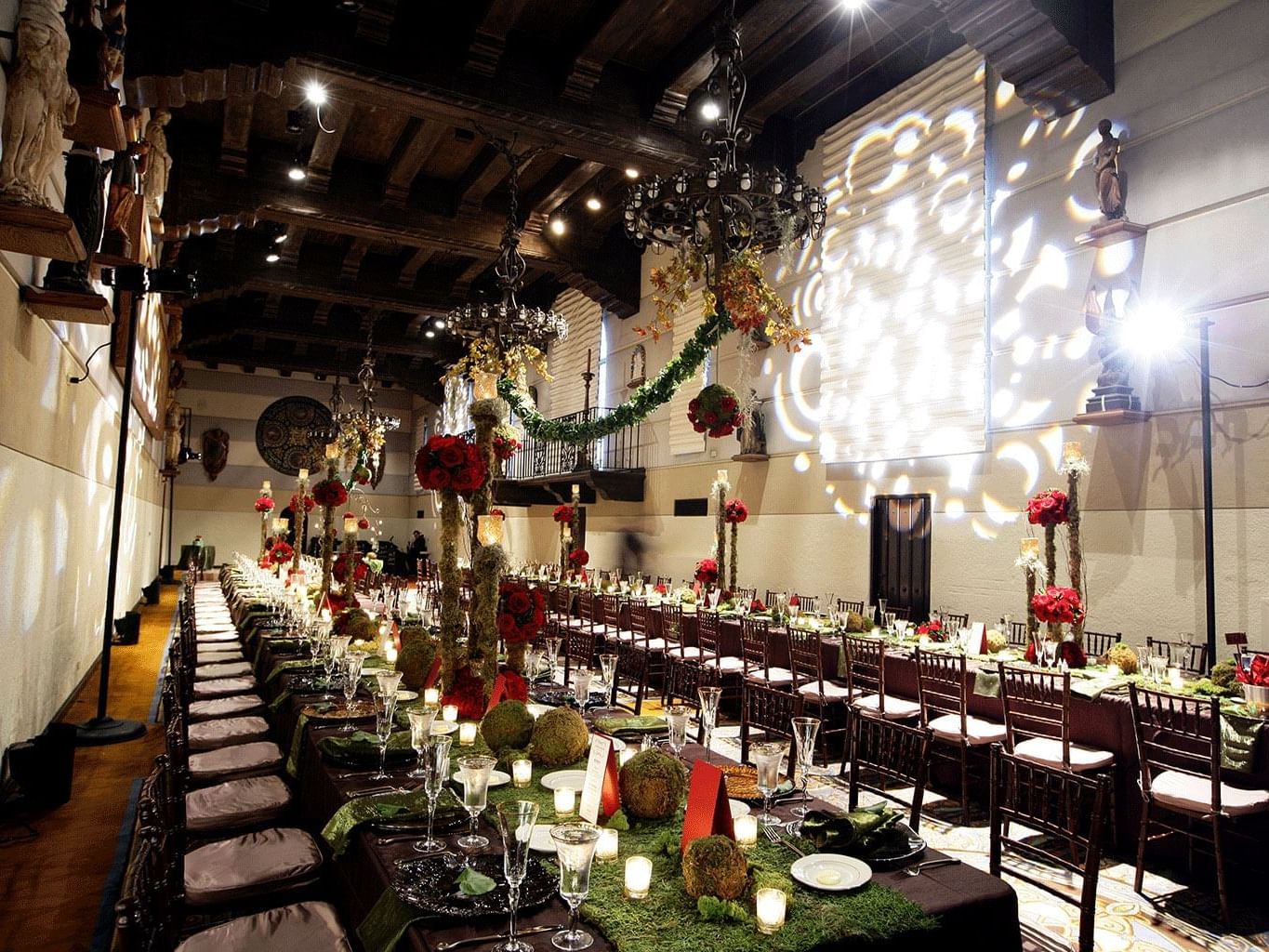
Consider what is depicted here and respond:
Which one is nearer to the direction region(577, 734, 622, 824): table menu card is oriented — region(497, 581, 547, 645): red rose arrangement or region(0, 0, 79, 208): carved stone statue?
the carved stone statue

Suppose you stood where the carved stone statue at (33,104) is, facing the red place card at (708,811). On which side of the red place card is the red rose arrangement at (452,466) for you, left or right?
left

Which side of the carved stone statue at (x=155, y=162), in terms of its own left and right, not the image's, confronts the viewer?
right

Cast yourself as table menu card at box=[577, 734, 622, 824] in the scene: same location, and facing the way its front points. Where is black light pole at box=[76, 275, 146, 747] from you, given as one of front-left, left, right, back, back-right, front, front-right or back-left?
right

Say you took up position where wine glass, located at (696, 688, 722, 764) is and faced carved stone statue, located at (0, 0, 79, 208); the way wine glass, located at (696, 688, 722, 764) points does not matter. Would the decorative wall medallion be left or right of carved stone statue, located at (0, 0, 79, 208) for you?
right

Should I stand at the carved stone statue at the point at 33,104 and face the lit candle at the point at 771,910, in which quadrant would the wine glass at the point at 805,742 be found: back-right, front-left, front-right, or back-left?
front-left

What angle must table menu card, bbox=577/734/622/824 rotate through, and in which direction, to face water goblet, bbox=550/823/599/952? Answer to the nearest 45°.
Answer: approximately 45° to its left

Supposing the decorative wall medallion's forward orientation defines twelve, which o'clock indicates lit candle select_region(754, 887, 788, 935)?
The lit candle is roughly at 12 o'clock from the decorative wall medallion.

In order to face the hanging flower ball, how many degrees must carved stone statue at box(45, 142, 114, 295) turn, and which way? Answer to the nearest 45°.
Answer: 0° — it already faces it

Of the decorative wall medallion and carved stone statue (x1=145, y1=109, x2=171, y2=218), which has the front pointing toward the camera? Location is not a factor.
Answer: the decorative wall medallion

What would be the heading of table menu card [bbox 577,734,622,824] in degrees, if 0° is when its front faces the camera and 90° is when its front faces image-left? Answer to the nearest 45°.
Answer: approximately 45°

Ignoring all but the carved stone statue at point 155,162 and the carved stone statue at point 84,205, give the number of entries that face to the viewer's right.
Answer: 2
